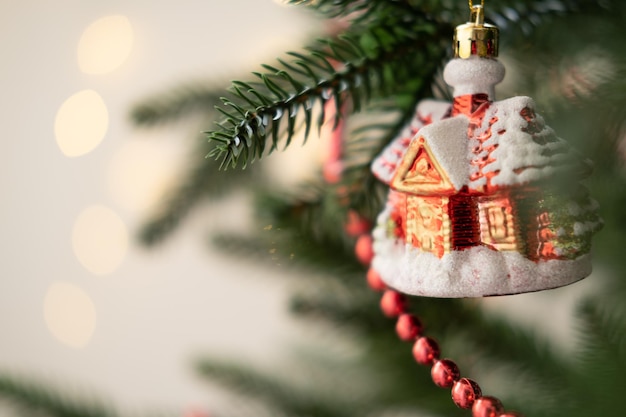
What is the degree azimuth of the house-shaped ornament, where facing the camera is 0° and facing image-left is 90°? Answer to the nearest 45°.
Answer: approximately 45°
